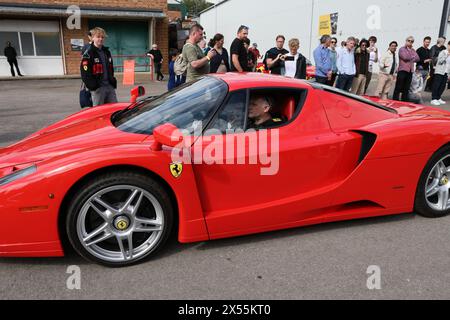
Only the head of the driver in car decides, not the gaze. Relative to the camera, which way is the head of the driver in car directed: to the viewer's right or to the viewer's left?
to the viewer's left

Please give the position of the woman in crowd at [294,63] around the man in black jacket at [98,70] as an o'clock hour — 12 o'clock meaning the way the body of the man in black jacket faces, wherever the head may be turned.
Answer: The woman in crowd is roughly at 10 o'clock from the man in black jacket.

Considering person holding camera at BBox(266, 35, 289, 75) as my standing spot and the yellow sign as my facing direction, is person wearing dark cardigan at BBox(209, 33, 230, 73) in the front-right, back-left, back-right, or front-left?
back-left

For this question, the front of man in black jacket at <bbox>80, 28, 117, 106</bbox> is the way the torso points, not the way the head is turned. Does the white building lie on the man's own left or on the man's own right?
on the man's own left

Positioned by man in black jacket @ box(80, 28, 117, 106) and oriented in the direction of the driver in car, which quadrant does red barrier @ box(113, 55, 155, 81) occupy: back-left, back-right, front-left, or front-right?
back-left

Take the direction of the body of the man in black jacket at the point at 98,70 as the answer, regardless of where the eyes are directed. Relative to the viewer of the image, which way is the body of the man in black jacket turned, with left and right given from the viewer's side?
facing the viewer and to the right of the viewer

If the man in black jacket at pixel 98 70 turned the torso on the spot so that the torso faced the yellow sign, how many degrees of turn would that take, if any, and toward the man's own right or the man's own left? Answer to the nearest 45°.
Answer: approximately 90° to the man's own left

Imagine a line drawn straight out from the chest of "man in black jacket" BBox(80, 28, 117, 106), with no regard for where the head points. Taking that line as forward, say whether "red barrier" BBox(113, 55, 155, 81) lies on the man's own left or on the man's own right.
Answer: on the man's own left

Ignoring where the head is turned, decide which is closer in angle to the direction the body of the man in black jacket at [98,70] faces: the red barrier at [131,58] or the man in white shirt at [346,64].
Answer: the man in white shirt

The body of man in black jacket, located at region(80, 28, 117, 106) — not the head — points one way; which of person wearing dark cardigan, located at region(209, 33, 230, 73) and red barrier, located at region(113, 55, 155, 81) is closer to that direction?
the person wearing dark cardigan
